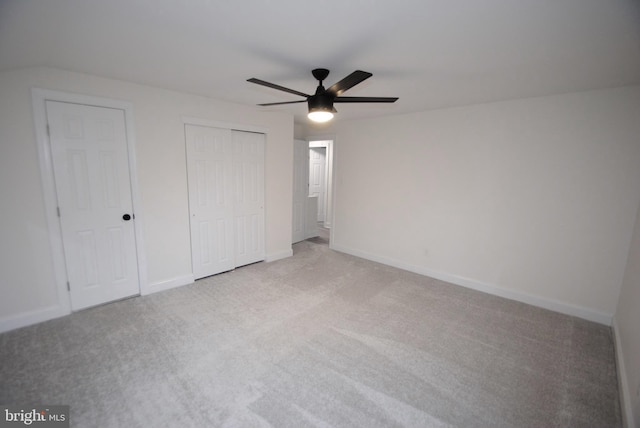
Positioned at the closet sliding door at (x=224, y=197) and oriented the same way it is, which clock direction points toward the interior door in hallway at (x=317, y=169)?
The interior door in hallway is roughly at 9 o'clock from the closet sliding door.

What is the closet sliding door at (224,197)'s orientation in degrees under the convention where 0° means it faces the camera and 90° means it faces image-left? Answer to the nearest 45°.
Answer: approximately 315°

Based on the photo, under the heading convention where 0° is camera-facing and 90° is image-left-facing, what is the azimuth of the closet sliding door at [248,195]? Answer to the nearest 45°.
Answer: approximately 315°

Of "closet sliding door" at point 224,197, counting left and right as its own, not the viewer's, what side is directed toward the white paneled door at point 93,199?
right

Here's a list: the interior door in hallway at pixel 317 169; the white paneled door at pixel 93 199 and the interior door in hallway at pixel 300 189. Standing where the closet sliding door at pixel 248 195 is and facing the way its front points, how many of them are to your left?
2

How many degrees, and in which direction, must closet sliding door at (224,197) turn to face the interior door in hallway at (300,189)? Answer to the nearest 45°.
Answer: approximately 90° to its left

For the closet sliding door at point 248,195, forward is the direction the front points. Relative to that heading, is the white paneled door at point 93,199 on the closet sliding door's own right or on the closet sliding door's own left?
on the closet sliding door's own right

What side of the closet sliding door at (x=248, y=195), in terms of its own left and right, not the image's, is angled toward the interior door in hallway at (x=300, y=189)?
left
